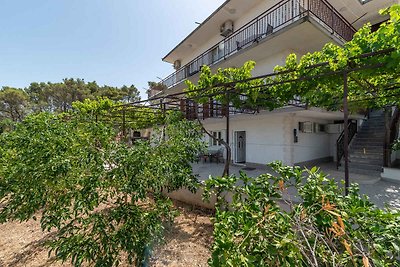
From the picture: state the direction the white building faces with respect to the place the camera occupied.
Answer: facing the viewer and to the left of the viewer

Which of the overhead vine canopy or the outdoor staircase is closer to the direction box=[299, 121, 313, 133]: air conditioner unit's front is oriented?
the overhead vine canopy

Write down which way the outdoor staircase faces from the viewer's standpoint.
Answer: facing the viewer

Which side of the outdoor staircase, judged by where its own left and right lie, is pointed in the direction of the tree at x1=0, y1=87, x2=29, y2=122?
right

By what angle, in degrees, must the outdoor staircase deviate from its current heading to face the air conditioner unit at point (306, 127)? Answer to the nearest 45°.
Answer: approximately 45° to its right

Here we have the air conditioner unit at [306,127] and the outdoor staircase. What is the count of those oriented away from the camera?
0

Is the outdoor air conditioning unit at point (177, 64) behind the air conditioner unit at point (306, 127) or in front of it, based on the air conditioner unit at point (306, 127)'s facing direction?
behind

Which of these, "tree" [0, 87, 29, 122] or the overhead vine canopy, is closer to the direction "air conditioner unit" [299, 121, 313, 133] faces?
the overhead vine canopy

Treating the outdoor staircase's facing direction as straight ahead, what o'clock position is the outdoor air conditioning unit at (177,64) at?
The outdoor air conditioning unit is roughly at 3 o'clock from the outdoor staircase.

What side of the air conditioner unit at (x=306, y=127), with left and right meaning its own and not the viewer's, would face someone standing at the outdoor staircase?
left

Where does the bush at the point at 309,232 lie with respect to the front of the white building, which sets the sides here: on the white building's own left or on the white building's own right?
on the white building's own left
